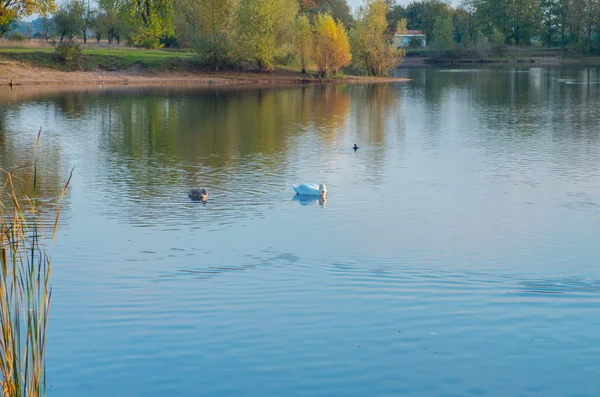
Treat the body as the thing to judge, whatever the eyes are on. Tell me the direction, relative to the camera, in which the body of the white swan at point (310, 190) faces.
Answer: to the viewer's right
